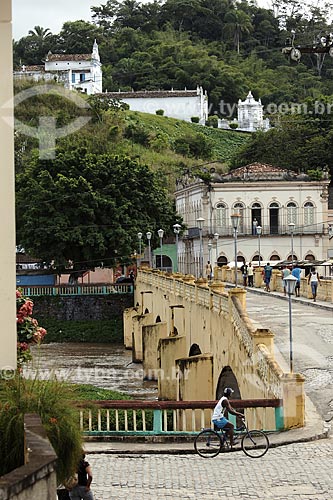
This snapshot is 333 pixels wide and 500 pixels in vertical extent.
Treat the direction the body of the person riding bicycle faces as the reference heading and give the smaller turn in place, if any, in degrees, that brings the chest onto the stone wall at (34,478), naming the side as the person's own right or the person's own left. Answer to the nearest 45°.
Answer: approximately 90° to the person's own right

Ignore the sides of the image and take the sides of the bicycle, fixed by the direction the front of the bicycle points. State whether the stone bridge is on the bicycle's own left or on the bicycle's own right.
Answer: on the bicycle's own left

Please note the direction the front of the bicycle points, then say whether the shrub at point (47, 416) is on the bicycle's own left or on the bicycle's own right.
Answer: on the bicycle's own right

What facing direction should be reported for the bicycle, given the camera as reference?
facing to the right of the viewer

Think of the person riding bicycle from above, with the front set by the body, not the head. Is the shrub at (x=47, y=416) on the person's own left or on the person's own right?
on the person's own right

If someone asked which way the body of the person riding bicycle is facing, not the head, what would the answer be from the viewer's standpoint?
to the viewer's right

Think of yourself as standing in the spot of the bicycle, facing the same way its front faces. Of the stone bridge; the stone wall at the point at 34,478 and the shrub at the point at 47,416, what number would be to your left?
1
